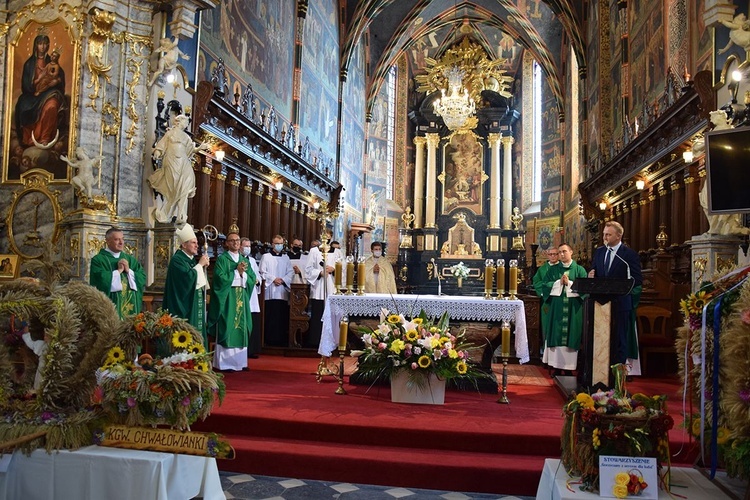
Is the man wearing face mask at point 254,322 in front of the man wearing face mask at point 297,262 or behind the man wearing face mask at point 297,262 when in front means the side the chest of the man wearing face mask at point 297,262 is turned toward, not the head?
in front

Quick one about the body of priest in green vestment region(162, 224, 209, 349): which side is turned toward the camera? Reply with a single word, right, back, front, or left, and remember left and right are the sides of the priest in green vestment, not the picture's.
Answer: right

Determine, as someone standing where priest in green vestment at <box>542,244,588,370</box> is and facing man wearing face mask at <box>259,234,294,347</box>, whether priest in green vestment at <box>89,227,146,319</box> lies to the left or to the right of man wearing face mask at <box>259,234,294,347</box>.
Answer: left

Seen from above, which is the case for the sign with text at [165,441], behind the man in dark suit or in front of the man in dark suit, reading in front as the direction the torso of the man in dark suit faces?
in front

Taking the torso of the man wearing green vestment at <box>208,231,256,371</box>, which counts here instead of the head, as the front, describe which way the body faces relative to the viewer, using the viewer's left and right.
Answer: facing the viewer and to the right of the viewer

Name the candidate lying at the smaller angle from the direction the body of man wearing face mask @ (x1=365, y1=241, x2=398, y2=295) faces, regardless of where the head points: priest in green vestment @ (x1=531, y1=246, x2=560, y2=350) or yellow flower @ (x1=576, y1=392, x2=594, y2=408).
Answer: the yellow flower

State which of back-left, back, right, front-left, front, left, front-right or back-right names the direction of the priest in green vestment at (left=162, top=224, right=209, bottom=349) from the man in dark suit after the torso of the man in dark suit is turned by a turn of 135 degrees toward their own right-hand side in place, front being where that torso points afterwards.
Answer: left

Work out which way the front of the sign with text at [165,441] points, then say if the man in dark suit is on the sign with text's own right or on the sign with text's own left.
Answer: on the sign with text's own left

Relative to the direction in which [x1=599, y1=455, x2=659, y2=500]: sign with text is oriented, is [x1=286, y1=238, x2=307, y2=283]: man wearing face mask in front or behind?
behind

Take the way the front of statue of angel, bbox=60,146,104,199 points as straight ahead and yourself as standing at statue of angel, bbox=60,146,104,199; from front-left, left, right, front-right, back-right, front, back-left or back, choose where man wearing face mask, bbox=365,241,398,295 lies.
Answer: left

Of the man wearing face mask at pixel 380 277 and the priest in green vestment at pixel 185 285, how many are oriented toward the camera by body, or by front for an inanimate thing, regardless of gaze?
1

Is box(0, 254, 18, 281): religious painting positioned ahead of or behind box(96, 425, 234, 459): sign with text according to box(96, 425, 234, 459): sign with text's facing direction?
behind
